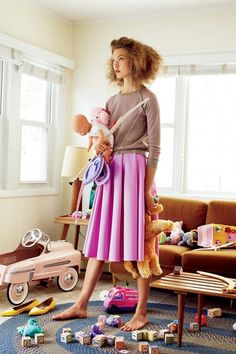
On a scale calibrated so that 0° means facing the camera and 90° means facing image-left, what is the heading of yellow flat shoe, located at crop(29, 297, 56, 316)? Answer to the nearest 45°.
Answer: approximately 45°

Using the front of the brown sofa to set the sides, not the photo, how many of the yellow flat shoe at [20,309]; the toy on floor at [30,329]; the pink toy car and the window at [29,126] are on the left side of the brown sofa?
0

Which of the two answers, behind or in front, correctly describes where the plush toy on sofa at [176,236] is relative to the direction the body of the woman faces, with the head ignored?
behind

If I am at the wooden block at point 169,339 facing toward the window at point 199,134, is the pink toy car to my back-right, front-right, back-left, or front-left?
front-left

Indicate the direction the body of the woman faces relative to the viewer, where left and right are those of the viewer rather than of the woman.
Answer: facing the viewer and to the left of the viewer

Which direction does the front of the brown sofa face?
toward the camera

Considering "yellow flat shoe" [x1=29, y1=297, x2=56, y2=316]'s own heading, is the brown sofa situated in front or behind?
behind

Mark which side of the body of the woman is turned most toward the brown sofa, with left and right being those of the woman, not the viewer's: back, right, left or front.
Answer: back

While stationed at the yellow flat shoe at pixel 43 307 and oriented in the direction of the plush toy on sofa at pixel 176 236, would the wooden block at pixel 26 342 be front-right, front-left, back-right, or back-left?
back-right

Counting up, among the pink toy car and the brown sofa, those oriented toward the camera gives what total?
1

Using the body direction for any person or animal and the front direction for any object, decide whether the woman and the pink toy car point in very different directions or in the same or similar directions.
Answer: very different directions

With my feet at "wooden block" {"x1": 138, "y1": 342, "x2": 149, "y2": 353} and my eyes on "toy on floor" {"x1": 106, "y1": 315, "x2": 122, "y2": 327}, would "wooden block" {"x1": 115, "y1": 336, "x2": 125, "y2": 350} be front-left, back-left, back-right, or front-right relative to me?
front-left

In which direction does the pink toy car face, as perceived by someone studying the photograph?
facing away from the viewer and to the right of the viewer

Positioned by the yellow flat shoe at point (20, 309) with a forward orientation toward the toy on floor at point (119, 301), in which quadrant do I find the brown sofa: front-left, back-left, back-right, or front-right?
front-left

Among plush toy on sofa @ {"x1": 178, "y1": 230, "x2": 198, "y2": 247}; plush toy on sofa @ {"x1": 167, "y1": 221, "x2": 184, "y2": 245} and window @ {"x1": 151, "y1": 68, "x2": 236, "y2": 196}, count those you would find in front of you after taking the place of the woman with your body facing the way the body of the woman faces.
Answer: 0
